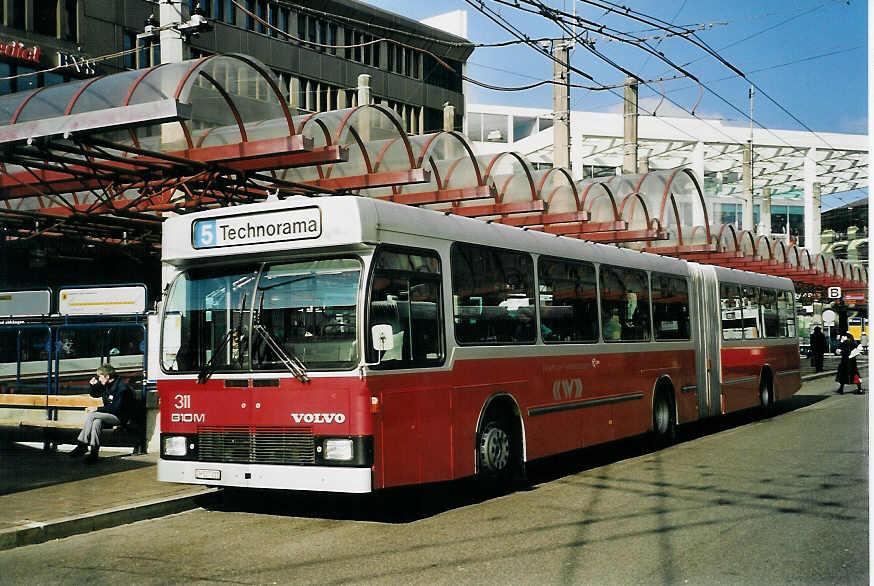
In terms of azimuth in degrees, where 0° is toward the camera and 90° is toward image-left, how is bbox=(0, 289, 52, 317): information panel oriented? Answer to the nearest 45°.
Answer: approximately 0°

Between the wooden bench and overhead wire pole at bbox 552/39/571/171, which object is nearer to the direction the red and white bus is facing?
the wooden bench

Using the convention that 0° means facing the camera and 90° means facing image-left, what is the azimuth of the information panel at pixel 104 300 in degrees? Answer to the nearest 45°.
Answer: approximately 0°

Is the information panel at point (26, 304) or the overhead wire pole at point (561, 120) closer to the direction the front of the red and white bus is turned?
the information panel

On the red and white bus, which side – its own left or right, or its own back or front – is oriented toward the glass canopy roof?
right

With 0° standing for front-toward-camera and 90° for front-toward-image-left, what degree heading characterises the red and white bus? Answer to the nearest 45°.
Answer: approximately 45°

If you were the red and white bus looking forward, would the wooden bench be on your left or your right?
on your right

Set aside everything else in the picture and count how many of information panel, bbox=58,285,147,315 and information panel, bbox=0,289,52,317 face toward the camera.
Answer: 2
